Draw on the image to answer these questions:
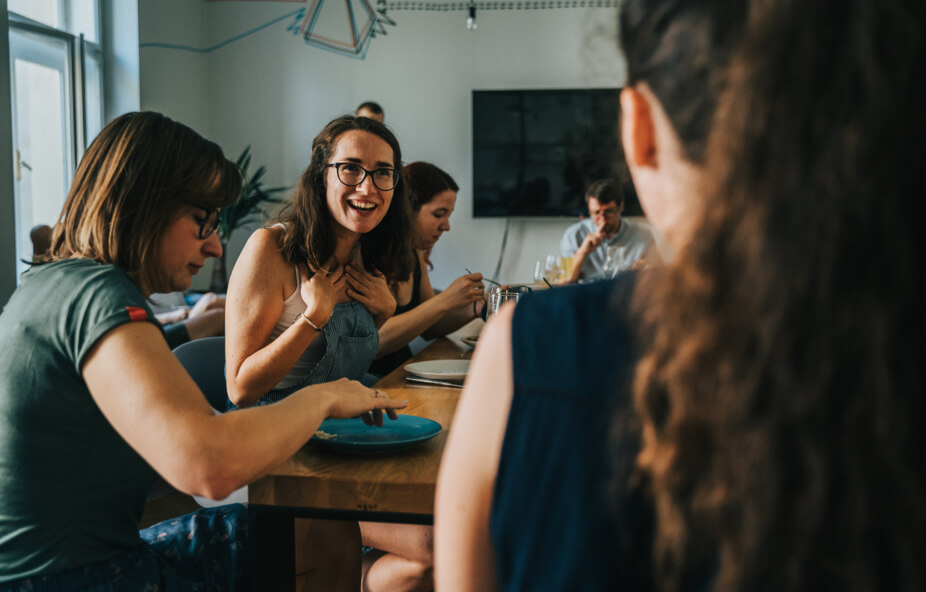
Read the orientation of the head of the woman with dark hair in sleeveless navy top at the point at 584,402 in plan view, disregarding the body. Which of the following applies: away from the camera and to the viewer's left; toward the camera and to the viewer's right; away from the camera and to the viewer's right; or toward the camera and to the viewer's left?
away from the camera and to the viewer's left

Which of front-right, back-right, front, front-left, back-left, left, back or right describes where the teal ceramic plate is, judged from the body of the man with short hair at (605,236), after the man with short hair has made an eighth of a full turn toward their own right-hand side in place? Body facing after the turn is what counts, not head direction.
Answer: front-left

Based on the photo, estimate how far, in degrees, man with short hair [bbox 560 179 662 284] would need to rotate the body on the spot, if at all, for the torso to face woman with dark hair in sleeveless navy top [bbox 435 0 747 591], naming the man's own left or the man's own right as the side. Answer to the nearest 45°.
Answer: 0° — they already face them

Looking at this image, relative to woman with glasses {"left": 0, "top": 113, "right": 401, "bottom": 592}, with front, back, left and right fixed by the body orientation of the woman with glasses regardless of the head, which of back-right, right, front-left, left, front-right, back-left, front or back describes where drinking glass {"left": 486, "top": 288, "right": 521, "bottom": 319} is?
front-left

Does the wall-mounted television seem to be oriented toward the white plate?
yes

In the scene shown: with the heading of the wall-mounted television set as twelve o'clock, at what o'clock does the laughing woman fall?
The laughing woman is roughly at 12 o'clock from the wall-mounted television.

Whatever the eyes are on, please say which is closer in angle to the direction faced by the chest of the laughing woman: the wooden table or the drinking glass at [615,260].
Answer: the wooden table

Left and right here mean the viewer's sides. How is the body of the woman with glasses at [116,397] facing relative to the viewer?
facing to the right of the viewer

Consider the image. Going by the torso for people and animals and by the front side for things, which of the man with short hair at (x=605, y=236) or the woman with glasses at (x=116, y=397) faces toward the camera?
the man with short hair

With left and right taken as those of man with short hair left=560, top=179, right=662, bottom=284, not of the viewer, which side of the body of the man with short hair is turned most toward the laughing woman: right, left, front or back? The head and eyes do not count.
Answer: front

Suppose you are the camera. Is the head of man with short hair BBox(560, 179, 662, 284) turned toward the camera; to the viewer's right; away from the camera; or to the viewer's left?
toward the camera

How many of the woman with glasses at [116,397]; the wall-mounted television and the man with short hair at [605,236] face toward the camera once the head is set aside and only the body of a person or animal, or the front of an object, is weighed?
2

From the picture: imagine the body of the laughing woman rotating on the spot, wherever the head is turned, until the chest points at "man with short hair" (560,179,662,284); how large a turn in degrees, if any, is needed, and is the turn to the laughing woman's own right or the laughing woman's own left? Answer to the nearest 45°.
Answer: approximately 90° to the laughing woman's own left

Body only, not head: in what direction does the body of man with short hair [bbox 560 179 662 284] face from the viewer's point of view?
toward the camera
